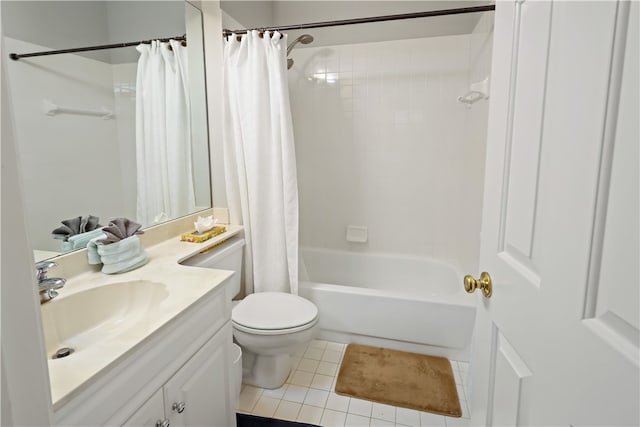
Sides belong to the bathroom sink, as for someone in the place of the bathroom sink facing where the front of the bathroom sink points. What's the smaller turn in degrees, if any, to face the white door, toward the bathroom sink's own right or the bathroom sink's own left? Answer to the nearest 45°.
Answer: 0° — it already faces it

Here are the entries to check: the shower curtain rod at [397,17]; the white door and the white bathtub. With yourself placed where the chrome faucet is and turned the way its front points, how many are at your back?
0

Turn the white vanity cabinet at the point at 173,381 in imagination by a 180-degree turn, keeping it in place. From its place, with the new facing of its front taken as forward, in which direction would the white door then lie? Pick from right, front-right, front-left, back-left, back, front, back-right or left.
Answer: back

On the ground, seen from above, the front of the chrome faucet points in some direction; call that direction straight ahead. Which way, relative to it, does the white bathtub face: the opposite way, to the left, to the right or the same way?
to the right

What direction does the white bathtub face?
toward the camera

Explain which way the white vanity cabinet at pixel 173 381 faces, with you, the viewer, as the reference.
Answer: facing the viewer and to the right of the viewer

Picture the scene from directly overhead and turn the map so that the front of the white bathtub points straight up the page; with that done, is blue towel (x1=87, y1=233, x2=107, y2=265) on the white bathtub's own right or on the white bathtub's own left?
on the white bathtub's own right

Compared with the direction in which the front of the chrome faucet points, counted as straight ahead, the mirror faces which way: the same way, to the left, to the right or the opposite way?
the same way

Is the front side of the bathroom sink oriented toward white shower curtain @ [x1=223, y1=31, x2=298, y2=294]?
no

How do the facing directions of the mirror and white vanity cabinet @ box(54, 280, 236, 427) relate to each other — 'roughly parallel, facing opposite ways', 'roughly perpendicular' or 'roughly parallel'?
roughly parallel

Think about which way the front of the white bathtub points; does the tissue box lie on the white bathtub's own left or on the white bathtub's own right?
on the white bathtub's own right

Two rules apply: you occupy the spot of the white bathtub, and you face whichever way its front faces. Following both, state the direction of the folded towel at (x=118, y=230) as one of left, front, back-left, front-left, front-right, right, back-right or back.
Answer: front-right

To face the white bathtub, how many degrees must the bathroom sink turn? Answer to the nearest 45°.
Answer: approximately 45° to its left
